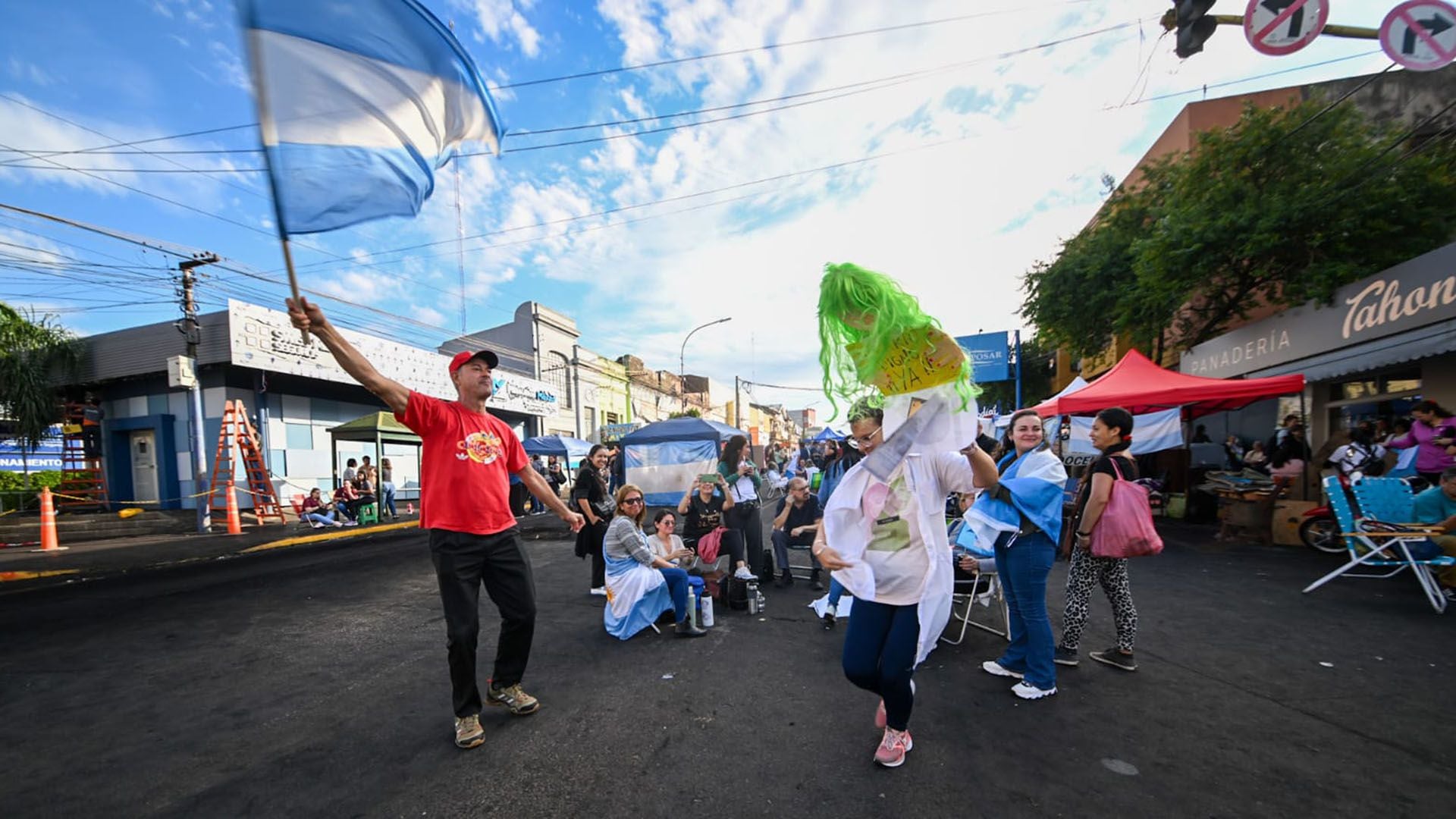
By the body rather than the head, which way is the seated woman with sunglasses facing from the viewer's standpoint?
to the viewer's right

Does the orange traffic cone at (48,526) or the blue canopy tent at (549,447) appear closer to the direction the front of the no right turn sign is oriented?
the orange traffic cone

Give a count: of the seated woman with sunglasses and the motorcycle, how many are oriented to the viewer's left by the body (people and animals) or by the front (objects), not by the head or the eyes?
1

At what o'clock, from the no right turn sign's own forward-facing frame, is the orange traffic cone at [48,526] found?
The orange traffic cone is roughly at 2 o'clock from the no right turn sign.

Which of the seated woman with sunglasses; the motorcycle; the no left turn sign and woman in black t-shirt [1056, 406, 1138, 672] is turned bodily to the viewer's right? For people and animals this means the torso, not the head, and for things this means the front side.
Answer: the seated woman with sunglasses

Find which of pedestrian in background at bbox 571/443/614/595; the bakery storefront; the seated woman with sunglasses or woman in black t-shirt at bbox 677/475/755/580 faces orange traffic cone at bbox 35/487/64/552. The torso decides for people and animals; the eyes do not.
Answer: the bakery storefront

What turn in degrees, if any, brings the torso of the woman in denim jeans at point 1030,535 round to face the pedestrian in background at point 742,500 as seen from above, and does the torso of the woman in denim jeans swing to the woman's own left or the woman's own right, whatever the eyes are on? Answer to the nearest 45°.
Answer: approximately 90° to the woman's own right

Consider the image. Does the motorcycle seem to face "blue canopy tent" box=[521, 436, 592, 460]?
yes

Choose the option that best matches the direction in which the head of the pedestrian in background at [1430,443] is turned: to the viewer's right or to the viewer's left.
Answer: to the viewer's left

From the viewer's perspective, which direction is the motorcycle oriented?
to the viewer's left
